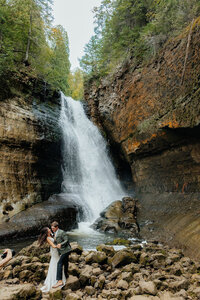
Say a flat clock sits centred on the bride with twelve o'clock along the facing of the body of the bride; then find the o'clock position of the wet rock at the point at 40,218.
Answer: The wet rock is roughly at 9 o'clock from the bride.

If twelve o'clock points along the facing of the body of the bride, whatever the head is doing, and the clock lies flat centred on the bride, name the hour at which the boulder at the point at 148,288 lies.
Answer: The boulder is roughly at 1 o'clock from the bride.

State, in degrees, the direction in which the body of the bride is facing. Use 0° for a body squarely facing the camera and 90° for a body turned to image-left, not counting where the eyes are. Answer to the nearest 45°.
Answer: approximately 270°
